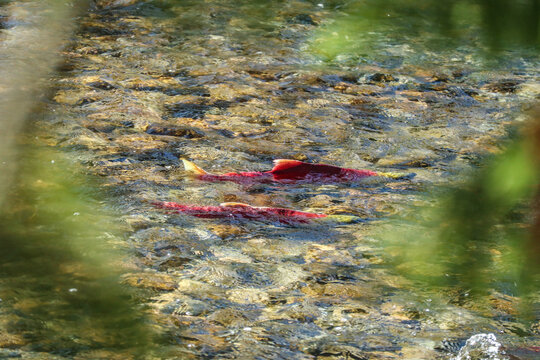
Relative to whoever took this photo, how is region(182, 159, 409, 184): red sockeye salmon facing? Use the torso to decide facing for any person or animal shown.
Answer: facing to the right of the viewer

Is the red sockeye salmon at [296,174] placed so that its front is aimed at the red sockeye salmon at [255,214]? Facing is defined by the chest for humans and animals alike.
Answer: no

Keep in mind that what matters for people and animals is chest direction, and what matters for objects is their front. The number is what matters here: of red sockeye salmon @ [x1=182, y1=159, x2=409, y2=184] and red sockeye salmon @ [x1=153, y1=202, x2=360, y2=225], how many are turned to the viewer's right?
2

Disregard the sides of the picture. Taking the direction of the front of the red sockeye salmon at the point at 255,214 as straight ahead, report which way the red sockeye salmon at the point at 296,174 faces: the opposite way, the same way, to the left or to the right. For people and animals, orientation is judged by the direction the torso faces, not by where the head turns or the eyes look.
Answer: the same way

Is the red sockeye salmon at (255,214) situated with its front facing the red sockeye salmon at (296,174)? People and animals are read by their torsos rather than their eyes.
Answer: no

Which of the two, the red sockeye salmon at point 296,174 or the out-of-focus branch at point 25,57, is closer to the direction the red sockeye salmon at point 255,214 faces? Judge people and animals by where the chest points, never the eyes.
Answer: the red sockeye salmon

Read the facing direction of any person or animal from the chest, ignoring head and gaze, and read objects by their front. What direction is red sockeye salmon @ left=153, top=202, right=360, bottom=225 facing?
to the viewer's right
